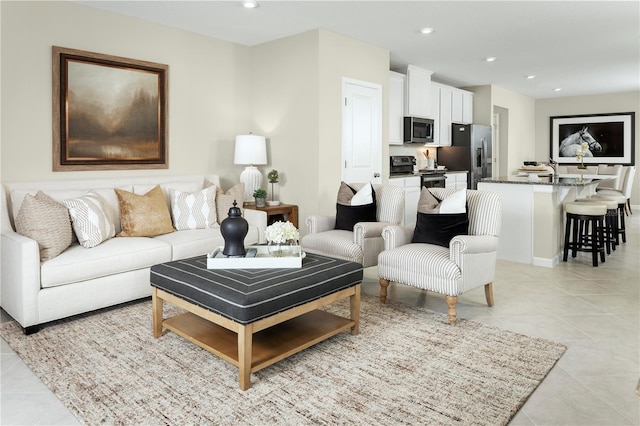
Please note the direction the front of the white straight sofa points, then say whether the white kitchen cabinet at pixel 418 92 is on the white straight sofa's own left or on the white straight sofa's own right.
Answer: on the white straight sofa's own left

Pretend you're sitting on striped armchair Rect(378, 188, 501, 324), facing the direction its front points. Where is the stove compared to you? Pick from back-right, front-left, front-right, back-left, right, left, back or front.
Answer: back-right

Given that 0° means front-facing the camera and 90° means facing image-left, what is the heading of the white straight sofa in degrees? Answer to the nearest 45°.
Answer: approximately 315°

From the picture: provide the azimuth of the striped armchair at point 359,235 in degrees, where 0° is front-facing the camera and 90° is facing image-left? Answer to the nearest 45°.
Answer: approximately 45°

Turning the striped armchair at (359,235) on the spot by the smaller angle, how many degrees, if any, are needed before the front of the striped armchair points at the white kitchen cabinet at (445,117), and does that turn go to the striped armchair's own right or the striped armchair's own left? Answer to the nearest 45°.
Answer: approximately 135° to the striped armchair's own right

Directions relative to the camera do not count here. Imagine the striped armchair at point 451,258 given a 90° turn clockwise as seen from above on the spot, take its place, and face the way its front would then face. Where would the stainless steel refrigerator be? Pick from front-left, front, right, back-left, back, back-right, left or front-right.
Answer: front-right

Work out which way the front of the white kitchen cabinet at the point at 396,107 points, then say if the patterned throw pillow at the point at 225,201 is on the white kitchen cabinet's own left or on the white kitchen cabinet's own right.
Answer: on the white kitchen cabinet's own right

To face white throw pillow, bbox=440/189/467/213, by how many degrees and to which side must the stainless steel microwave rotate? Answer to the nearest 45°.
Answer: approximately 45° to its right

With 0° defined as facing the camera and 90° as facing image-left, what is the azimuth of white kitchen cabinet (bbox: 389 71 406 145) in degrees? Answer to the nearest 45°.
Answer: approximately 315°

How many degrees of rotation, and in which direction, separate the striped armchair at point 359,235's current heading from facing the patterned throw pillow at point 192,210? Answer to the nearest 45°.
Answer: approximately 45° to its right
